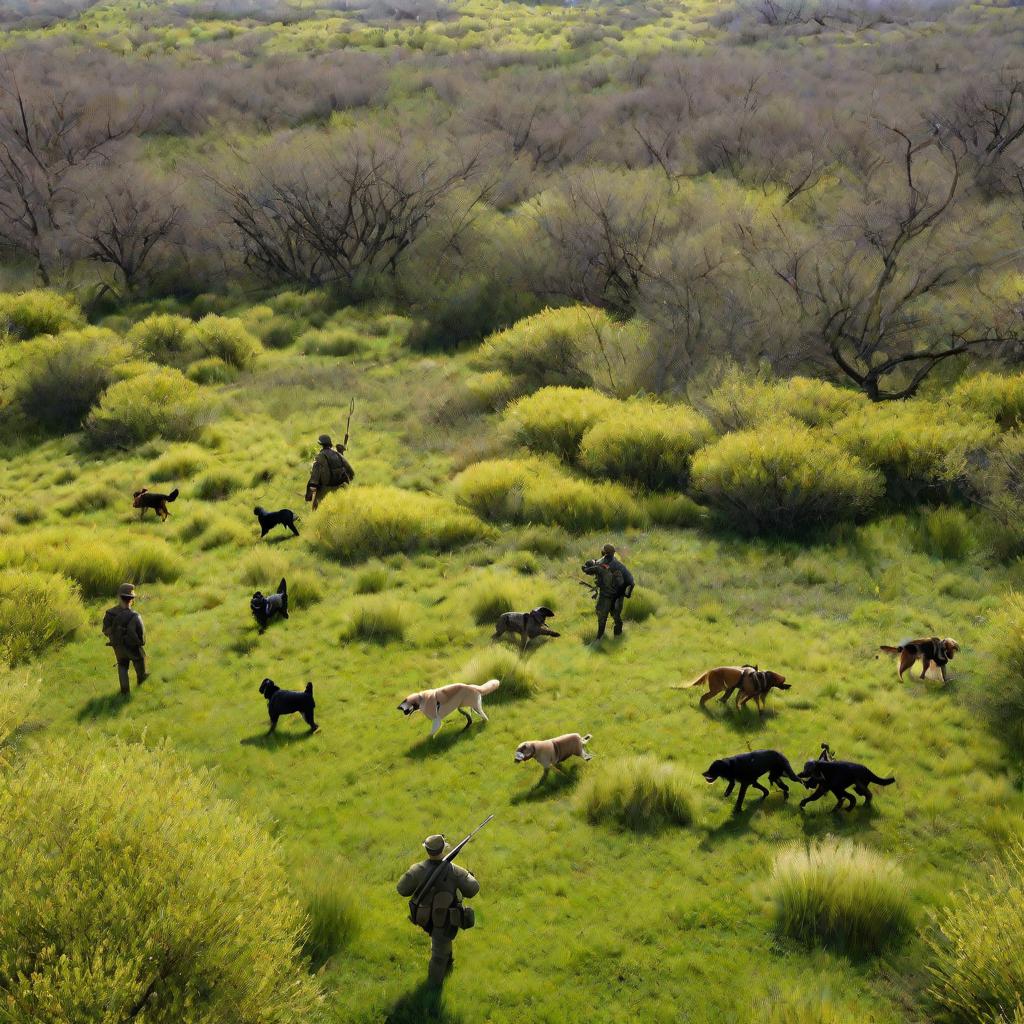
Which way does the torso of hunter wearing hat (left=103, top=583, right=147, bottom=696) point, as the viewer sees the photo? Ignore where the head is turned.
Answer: away from the camera

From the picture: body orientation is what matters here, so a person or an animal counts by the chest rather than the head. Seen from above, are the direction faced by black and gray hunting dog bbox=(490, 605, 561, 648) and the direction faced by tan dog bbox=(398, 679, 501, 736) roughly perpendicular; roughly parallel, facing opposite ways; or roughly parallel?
roughly parallel, facing opposite ways

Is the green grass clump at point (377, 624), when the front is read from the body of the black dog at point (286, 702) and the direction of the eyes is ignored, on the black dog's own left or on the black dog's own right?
on the black dog's own right

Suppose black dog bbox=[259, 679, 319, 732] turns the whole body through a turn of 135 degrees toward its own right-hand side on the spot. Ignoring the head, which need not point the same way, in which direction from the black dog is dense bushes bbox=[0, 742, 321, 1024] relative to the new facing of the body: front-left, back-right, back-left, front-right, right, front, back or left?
back-right

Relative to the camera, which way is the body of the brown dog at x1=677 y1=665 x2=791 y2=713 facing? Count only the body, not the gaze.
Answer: to the viewer's right

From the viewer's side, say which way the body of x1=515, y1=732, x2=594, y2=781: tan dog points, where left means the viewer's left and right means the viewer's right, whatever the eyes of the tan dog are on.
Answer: facing to the left of the viewer

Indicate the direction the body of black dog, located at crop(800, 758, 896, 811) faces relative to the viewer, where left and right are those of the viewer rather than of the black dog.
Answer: facing to the left of the viewer

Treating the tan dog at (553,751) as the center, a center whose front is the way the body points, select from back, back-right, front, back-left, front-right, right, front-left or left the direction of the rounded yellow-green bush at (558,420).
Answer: right

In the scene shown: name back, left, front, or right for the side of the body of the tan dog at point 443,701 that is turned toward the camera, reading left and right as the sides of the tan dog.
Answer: left

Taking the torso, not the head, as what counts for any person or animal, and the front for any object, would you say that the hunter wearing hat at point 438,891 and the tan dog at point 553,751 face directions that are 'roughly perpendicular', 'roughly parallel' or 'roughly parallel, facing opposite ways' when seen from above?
roughly perpendicular

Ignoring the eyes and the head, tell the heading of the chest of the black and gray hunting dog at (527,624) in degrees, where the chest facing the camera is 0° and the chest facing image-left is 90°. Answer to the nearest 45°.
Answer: approximately 270°
